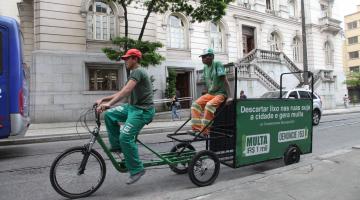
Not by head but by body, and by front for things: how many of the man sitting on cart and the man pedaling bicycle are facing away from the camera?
0

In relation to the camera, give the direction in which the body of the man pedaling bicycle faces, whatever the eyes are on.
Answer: to the viewer's left

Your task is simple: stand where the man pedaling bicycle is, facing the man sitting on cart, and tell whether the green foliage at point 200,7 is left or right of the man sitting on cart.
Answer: left

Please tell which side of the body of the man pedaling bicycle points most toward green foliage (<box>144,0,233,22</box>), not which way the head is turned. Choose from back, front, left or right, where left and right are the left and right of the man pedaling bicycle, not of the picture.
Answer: right

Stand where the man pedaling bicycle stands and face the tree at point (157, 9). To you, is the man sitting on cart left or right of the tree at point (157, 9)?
right

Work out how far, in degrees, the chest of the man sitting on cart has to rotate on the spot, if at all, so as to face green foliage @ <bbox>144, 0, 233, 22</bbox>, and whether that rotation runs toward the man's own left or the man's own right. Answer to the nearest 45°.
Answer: approximately 135° to the man's own right

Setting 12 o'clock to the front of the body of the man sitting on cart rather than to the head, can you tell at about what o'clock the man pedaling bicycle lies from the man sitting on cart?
The man pedaling bicycle is roughly at 12 o'clock from the man sitting on cart.

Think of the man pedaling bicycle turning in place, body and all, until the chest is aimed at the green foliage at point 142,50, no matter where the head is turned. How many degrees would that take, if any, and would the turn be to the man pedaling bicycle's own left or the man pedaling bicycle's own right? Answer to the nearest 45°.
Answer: approximately 90° to the man pedaling bicycle's own right

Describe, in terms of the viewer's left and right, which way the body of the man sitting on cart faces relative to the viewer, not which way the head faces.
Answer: facing the viewer and to the left of the viewer

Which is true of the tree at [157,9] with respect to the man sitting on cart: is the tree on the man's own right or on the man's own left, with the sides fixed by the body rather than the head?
on the man's own right

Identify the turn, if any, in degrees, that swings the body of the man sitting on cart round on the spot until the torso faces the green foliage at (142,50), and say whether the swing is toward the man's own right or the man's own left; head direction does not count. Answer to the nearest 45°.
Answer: approximately 135° to the man's own right

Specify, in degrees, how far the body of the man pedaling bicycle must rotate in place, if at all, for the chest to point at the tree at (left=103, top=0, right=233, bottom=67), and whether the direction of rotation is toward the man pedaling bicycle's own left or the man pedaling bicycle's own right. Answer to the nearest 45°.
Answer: approximately 90° to the man pedaling bicycle's own right
